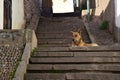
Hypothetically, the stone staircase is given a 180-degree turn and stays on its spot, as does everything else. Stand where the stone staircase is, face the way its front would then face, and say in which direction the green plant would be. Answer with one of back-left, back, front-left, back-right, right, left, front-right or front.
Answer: front

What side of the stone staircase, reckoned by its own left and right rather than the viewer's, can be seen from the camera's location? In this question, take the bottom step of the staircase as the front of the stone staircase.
front
